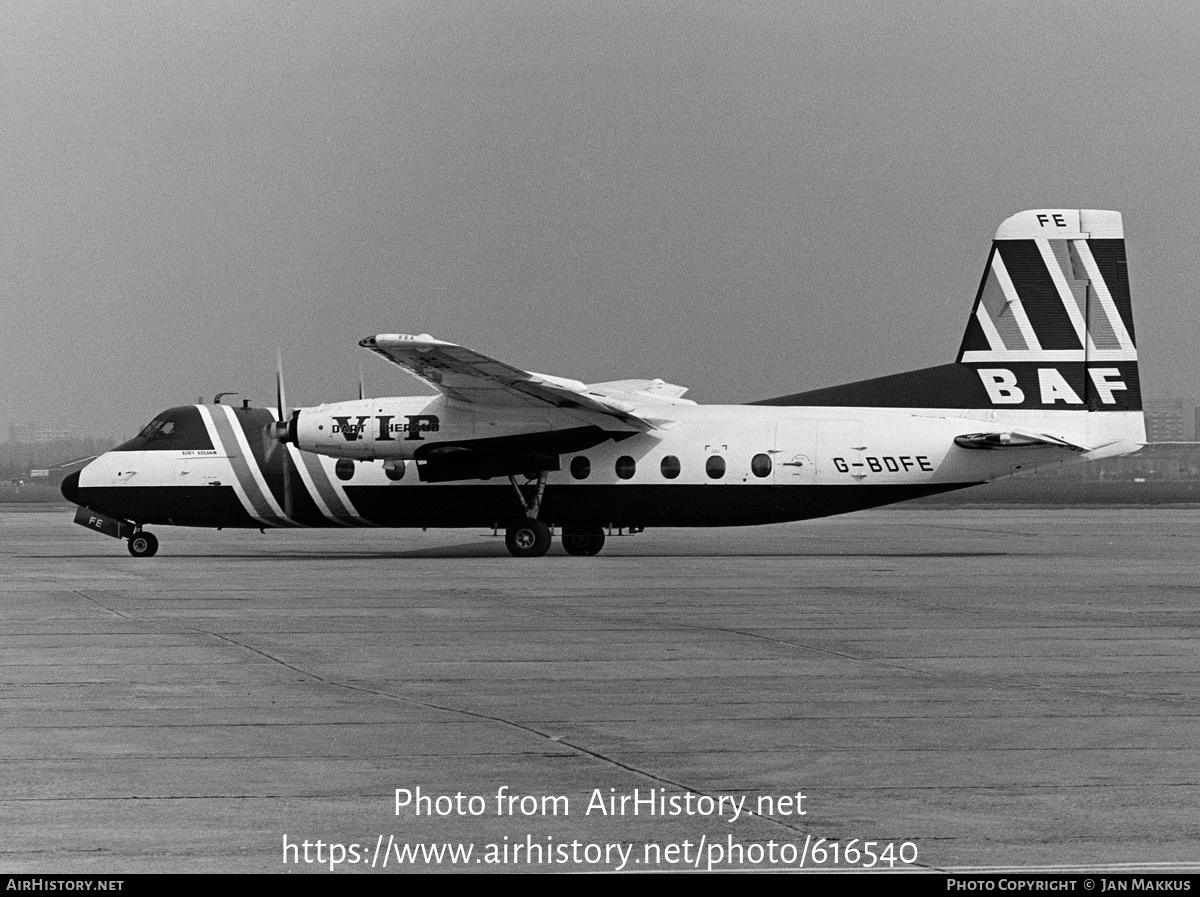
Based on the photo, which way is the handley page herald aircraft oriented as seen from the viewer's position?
to the viewer's left
